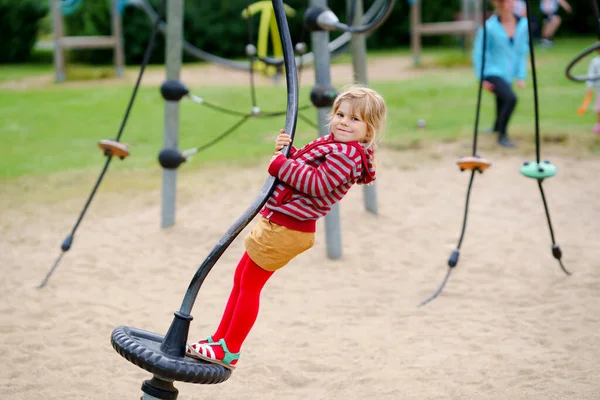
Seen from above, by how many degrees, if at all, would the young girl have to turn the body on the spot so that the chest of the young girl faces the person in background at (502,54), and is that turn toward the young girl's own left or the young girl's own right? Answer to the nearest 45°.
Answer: approximately 90° to the young girl's own right

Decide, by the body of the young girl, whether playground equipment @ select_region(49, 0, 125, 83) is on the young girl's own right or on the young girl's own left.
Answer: on the young girl's own right

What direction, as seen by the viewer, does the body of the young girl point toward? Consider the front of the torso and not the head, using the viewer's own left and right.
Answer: facing to the left of the viewer

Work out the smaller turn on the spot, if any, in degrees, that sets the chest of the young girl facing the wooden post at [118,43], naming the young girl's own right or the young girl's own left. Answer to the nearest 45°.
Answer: approximately 90° to the young girl's own right

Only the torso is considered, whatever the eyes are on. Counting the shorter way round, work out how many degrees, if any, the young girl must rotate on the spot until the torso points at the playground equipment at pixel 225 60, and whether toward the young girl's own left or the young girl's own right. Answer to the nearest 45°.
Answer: approximately 90° to the young girl's own right
